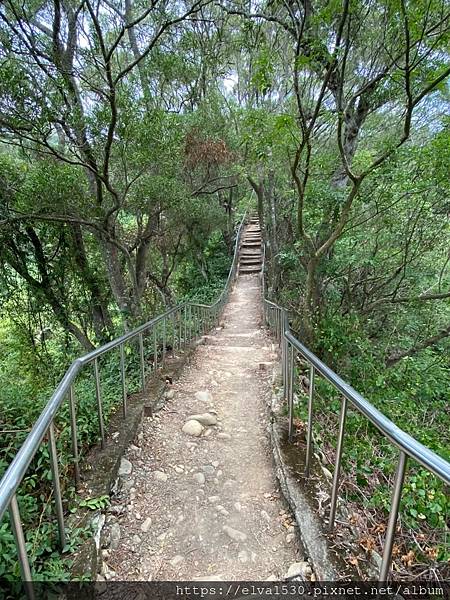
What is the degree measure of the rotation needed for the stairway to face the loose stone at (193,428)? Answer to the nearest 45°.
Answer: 0° — it already faces it

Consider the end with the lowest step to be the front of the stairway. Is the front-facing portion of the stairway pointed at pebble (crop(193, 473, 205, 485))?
yes

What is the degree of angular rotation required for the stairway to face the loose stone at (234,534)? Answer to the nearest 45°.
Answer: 0° — it already faces it

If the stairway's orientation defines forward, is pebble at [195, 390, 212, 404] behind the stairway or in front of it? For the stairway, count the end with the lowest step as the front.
in front

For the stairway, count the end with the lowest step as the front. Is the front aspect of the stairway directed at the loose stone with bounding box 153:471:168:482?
yes

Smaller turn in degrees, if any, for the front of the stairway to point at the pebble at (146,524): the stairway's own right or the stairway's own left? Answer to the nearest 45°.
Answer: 0° — it already faces it

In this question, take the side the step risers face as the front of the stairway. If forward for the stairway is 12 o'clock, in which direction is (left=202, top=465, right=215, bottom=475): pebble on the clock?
The pebble is roughly at 12 o'clock from the stairway.

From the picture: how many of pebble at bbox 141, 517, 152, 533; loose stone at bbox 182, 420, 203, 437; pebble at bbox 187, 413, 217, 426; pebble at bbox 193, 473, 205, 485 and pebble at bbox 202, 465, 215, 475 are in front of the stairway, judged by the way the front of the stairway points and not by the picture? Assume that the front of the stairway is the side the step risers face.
5

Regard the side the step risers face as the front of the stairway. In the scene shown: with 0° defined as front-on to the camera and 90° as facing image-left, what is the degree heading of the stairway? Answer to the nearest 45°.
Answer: approximately 0°
